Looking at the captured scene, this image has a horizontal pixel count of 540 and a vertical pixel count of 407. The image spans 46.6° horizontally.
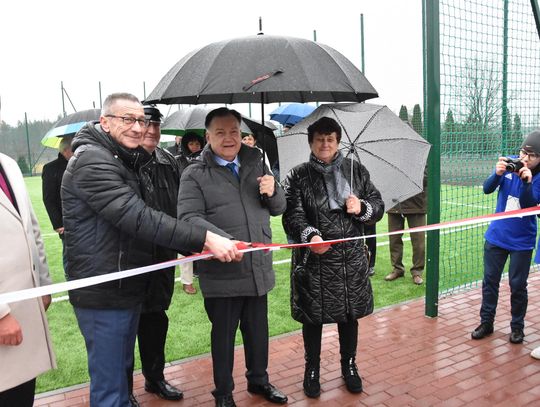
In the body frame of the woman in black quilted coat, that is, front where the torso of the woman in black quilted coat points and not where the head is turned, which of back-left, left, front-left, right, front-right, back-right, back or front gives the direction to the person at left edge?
front-right

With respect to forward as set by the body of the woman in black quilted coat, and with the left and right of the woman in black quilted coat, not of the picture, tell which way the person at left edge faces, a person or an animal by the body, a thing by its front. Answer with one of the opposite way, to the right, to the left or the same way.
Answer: to the left

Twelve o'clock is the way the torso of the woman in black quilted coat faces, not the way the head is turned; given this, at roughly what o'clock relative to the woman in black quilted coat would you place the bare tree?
The bare tree is roughly at 7 o'clock from the woman in black quilted coat.

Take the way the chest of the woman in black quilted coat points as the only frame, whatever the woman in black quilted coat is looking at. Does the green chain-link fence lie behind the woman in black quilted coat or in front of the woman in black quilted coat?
behind

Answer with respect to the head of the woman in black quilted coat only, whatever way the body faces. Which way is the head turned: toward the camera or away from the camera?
toward the camera

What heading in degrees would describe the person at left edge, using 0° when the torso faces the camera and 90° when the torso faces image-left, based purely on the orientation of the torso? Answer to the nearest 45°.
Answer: approximately 315°

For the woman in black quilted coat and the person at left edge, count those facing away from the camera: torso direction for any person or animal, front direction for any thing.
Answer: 0

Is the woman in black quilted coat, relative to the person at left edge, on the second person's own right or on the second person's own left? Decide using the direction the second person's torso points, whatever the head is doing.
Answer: on the second person's own left

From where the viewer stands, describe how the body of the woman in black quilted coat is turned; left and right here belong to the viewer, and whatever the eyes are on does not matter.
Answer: facing the viewer

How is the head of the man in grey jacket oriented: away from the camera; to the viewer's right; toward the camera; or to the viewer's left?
toward the camera

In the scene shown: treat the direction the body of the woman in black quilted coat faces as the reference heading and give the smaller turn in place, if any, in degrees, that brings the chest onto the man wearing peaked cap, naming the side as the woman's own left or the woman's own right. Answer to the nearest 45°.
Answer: approximately 90° to the woman's own right

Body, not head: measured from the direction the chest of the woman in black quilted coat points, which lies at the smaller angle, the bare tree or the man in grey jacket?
the man in grey jacket

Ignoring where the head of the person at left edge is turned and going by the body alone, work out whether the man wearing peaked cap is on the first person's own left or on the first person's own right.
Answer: on the first person's own left

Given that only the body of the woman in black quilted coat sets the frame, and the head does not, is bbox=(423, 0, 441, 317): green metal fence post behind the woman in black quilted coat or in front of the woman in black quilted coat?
behind
